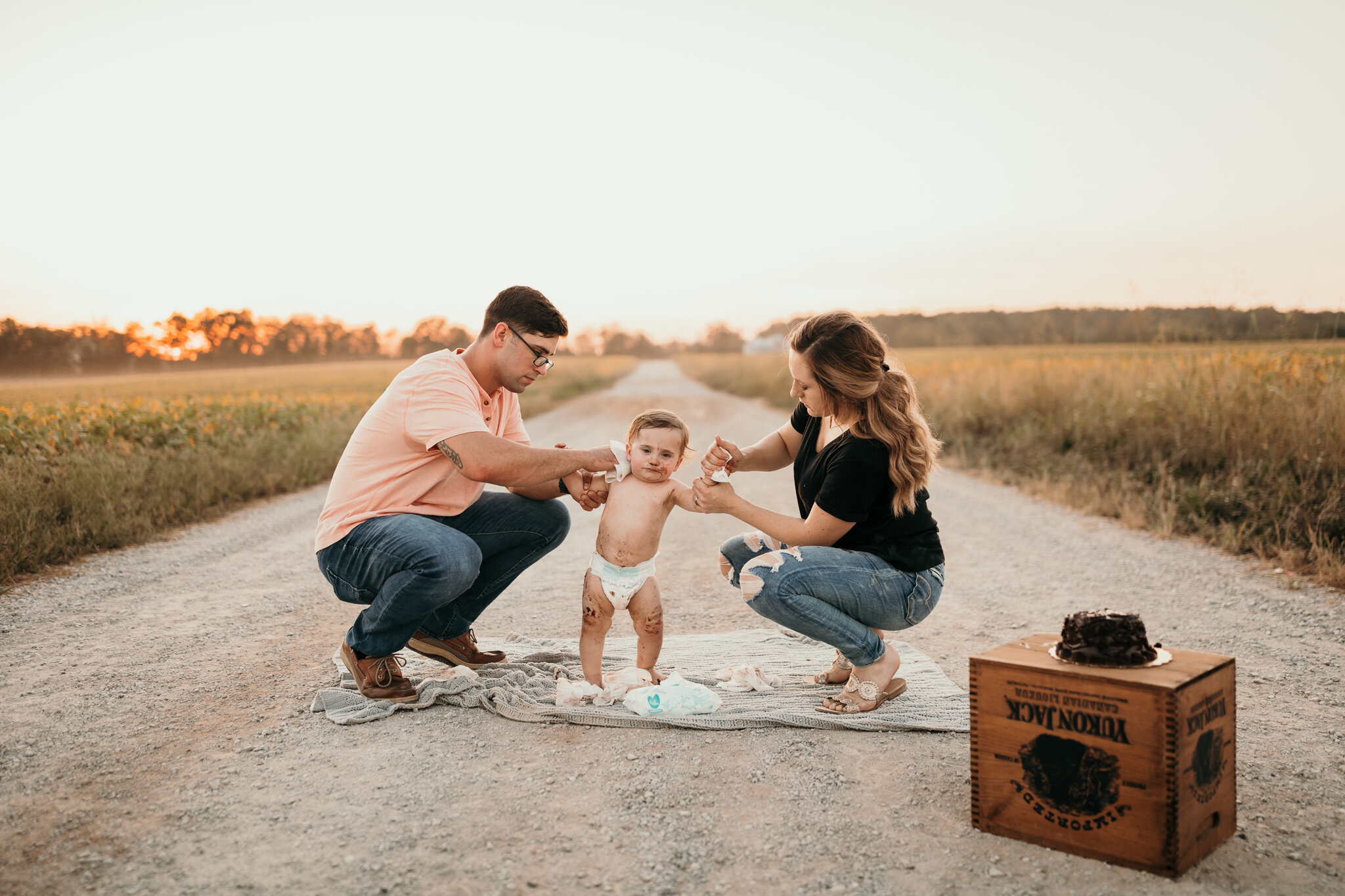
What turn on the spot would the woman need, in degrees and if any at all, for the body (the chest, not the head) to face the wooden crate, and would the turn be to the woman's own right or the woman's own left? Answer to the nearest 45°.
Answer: approximately 135° to the woman's own left

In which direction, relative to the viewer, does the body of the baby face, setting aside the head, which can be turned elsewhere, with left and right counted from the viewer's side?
facing the viewer

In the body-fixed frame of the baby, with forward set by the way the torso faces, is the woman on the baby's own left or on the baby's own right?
on the baby's own left

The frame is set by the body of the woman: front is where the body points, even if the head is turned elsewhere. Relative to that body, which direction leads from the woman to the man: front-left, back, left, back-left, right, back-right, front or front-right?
front

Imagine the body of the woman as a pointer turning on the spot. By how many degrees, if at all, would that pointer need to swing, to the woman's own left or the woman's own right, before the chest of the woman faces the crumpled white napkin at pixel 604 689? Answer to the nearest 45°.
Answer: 0° — they already face it

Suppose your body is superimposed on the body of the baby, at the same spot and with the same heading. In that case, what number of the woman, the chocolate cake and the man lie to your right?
1

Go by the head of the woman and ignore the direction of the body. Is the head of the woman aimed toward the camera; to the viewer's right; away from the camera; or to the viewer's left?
to the viewer's left

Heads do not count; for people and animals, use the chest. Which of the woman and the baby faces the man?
the woman

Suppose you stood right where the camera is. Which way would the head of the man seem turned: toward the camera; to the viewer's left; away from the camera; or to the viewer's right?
to the viewer's right

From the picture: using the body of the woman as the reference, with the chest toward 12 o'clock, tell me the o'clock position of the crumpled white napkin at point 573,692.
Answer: The crumpled white napkin is roughly at 12 o'clock from the woman.

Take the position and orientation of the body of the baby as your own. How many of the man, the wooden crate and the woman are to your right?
1

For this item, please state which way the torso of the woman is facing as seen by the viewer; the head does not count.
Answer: to the viewer's left

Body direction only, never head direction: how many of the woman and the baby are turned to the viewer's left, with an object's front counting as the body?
1

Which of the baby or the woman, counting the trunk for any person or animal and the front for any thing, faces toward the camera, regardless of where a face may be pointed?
the baby

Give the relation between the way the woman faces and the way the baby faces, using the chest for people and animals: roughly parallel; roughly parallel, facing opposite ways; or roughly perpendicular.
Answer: roughly perpendicular
